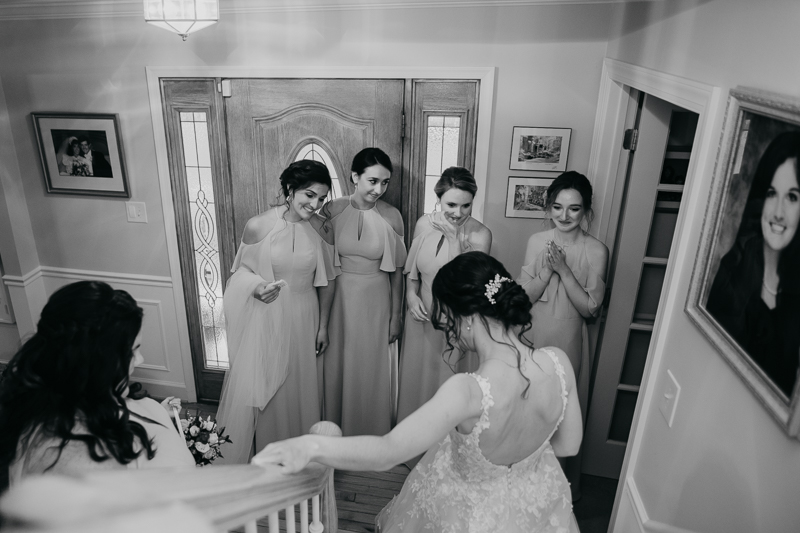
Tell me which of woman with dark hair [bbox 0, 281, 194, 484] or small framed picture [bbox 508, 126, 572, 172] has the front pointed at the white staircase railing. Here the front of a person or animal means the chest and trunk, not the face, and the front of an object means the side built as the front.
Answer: the small framed picture

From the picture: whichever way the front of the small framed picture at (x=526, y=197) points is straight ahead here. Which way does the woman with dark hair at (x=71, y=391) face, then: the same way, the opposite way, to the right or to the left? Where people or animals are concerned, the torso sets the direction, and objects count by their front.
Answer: the opposite way

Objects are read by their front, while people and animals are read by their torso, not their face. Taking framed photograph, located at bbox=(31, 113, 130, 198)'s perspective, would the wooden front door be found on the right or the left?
on its left

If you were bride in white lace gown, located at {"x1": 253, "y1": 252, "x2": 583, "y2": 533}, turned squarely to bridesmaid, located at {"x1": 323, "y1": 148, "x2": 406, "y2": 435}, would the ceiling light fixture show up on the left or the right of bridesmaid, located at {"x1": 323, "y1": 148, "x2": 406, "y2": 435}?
left

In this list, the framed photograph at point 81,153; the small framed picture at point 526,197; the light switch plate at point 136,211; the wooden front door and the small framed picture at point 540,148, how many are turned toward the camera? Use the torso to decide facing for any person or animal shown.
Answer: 5

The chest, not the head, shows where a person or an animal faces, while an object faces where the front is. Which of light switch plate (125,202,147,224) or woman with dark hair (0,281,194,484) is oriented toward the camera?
the light switch plate

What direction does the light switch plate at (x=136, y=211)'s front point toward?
toward the camera

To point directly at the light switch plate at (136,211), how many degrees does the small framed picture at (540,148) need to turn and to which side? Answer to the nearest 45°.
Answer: approximately 90° to its right

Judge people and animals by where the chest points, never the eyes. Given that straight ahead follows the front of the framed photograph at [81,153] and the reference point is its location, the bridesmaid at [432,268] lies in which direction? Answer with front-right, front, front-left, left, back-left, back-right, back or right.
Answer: front-left

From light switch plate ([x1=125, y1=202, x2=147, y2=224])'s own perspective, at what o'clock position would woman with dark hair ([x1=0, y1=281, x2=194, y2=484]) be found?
The woman with dark hair is roughly at 12 o'clock from the light switch plate.

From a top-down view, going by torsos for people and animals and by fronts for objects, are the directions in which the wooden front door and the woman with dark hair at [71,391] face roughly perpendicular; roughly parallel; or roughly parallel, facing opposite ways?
roughly parallel, facing opposite ways

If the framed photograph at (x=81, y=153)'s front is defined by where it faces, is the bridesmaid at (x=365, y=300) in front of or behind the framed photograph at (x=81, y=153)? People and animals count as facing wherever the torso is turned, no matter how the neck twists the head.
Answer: in front

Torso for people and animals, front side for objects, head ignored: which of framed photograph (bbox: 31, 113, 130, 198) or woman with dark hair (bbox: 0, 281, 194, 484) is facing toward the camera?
the framed photograph

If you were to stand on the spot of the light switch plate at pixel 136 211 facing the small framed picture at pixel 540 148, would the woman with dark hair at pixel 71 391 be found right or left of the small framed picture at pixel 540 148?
right

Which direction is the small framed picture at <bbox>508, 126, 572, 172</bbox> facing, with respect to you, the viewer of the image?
facing the viewer

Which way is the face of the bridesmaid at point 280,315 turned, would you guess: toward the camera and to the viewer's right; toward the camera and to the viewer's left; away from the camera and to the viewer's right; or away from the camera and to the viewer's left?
toward the camera and to the viewer's right

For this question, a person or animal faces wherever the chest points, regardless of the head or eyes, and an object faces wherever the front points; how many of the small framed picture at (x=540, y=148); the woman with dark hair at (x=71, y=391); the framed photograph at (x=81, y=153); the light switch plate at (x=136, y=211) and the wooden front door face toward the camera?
4

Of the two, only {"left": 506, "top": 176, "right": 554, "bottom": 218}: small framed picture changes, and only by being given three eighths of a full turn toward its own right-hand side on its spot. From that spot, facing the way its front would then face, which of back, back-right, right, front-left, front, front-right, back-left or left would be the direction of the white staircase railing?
back-left

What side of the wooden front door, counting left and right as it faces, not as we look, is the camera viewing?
front

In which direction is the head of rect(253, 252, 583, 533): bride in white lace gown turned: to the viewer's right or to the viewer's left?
to the viewer's left

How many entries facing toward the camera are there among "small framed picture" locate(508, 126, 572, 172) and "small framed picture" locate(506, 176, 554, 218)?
2
